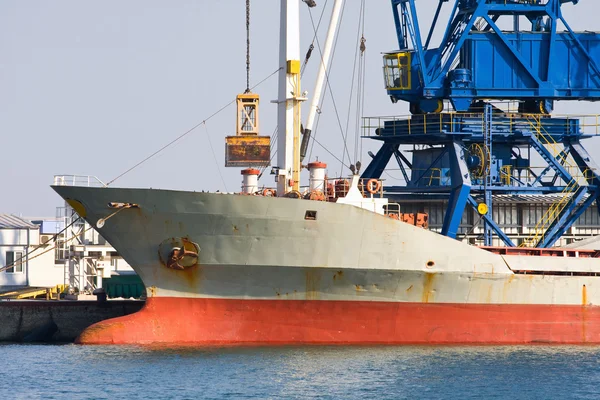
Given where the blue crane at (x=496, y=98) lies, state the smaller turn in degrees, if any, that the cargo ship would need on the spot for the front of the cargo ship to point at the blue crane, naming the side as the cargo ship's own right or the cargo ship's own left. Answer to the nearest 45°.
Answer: approximately 135° to the cargo ship's own right

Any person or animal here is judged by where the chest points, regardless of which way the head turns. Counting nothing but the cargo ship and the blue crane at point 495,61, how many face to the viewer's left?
2

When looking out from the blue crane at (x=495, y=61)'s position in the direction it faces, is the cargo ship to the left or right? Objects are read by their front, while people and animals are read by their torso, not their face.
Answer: on its left

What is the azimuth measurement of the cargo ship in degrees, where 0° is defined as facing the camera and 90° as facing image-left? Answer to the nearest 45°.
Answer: approximately 90°

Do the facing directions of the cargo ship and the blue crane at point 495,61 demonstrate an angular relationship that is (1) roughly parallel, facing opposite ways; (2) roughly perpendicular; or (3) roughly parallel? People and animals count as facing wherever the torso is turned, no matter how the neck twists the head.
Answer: roughly parallel

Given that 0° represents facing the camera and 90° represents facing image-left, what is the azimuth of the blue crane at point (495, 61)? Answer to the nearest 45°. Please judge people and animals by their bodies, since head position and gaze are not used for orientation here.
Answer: approximately 90°

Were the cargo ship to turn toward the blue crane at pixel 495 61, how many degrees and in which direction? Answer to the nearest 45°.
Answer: approximately 135° to its right
